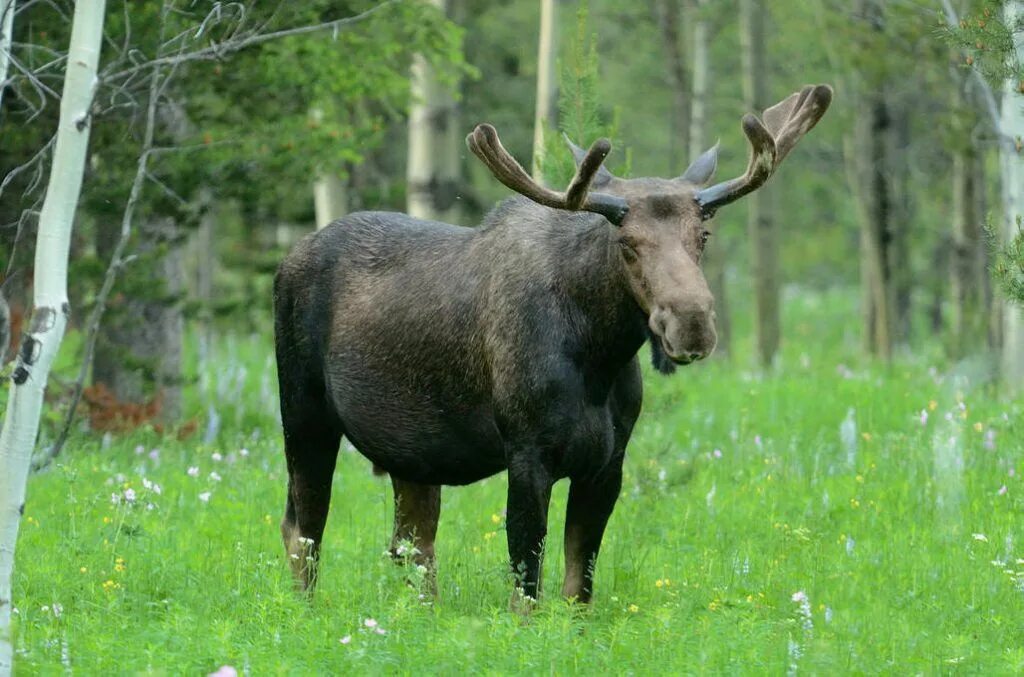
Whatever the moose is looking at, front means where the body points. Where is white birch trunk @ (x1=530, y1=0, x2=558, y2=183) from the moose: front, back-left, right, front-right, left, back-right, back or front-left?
back-left

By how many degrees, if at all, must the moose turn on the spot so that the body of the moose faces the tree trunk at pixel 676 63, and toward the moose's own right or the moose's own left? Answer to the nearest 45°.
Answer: approximately 135° to the moose's own left

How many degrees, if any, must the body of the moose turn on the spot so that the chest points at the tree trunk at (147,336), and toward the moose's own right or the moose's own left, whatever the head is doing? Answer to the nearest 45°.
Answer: approximately 180°

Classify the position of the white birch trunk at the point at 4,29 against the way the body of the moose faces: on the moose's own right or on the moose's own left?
on the moose's own right

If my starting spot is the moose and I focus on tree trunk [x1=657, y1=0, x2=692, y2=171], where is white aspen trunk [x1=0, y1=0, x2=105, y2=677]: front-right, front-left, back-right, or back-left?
back-left

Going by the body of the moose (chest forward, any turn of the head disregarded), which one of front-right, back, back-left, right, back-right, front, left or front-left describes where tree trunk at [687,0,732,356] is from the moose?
back-left

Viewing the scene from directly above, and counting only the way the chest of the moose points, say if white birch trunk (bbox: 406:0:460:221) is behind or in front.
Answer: behind

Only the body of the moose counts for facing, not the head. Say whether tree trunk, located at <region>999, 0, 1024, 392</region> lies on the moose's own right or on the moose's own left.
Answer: on the moose's own left

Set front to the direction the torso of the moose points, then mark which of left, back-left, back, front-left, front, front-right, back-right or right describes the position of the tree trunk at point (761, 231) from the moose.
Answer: back-left

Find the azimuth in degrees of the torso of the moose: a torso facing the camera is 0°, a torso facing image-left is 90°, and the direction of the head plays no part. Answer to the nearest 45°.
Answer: approximately 315°

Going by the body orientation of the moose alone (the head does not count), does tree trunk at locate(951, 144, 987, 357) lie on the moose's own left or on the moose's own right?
on the moose's own left
